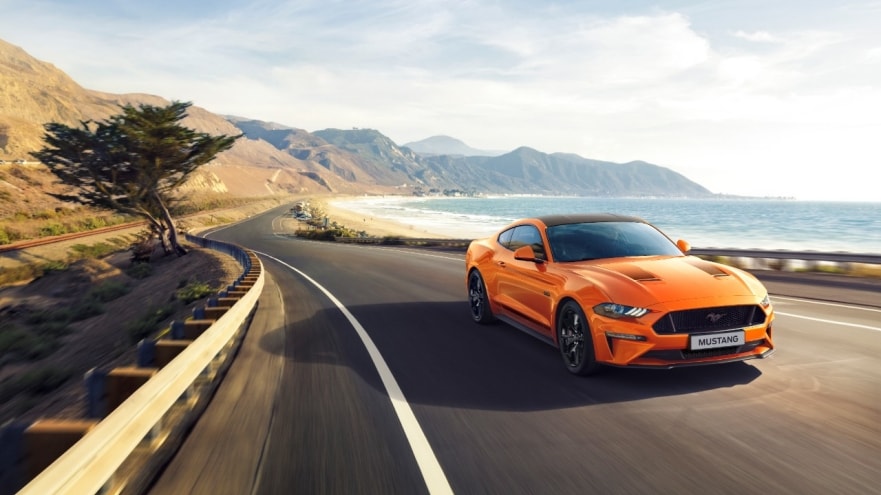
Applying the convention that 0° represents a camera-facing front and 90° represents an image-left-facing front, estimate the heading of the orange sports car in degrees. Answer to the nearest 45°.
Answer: approximately 315°

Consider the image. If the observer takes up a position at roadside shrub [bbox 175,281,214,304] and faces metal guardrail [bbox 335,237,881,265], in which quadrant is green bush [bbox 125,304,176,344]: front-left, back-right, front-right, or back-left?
back-right

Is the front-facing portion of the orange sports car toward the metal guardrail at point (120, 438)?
no

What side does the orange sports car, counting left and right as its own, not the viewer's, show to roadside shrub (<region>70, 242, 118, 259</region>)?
back

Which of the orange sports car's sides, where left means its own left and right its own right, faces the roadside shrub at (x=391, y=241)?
back

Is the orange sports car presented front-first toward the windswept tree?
no

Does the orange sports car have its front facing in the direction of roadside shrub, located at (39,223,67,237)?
no

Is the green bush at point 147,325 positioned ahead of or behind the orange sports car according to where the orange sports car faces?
behind

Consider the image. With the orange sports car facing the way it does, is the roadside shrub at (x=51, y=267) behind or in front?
behind

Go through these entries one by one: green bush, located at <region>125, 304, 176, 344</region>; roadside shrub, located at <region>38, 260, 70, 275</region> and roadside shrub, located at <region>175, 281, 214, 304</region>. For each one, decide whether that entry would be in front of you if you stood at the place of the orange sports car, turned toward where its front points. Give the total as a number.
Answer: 0

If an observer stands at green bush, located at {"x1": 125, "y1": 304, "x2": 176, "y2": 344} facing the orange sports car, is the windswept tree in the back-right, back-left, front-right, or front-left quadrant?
back-left

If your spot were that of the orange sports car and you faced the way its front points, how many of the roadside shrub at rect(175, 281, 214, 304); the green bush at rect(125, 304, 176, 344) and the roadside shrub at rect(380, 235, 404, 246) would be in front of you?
0
